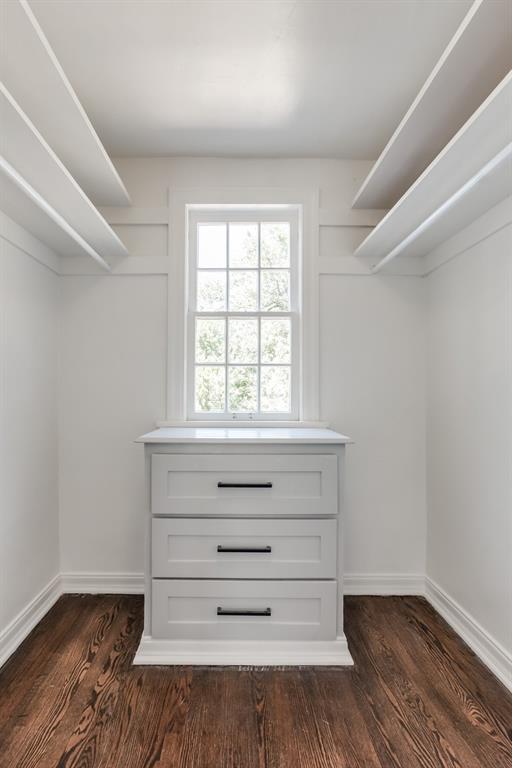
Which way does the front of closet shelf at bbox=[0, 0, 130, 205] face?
to the viewer's right

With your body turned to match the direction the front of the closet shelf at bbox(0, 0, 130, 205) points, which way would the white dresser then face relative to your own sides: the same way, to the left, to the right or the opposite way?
to the right

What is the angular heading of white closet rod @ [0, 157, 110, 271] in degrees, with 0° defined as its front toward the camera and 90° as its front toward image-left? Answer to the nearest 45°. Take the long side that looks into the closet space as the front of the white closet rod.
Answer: approximately 270°

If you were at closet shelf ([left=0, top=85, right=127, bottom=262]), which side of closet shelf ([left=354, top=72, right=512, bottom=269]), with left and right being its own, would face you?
front

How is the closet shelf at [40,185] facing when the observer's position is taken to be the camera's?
facing to the right of the viewer

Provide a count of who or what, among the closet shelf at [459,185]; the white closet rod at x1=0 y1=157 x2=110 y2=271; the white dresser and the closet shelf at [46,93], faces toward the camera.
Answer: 1

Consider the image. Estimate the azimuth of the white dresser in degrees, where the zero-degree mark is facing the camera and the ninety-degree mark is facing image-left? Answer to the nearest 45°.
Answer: approximately 0°
